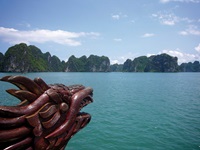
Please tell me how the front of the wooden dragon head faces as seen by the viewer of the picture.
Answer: facing to the right of the viewer
